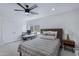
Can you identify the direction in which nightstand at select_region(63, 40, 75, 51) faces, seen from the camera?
facing the viewer and to the left of the viewer

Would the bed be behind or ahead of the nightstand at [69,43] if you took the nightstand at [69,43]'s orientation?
ahead

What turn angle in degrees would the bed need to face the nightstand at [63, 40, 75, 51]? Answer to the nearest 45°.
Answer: approximately 135° to its left

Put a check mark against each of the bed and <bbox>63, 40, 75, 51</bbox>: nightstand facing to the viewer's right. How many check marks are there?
0

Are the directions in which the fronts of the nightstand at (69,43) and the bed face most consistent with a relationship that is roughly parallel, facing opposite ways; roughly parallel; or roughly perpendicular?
roughly parallel
